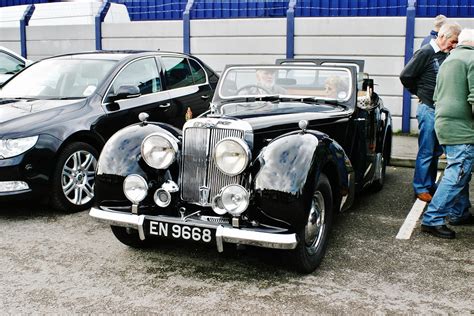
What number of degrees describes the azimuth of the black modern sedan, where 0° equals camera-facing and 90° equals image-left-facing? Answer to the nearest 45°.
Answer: approximately 45°

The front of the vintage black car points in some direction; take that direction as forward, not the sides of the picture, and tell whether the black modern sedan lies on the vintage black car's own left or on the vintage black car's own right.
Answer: on the vintage black car's own right

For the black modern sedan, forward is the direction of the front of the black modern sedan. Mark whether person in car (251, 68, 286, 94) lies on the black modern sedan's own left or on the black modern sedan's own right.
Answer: on the black modern sedan's own left

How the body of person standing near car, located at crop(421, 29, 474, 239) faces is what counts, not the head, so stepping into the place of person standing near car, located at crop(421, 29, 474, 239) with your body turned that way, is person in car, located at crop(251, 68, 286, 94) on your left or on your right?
on your left

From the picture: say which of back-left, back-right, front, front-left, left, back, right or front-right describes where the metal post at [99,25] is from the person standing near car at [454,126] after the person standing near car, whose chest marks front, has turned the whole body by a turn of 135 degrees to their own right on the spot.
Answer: back-right

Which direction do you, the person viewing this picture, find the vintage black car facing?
facing the viewer and to the left of the viewer

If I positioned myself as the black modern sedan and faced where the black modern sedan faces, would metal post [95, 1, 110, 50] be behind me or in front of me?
behind

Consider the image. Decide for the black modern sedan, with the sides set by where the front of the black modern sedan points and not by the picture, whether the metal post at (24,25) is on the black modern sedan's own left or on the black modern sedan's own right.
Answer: on the black modern sedan's own right
